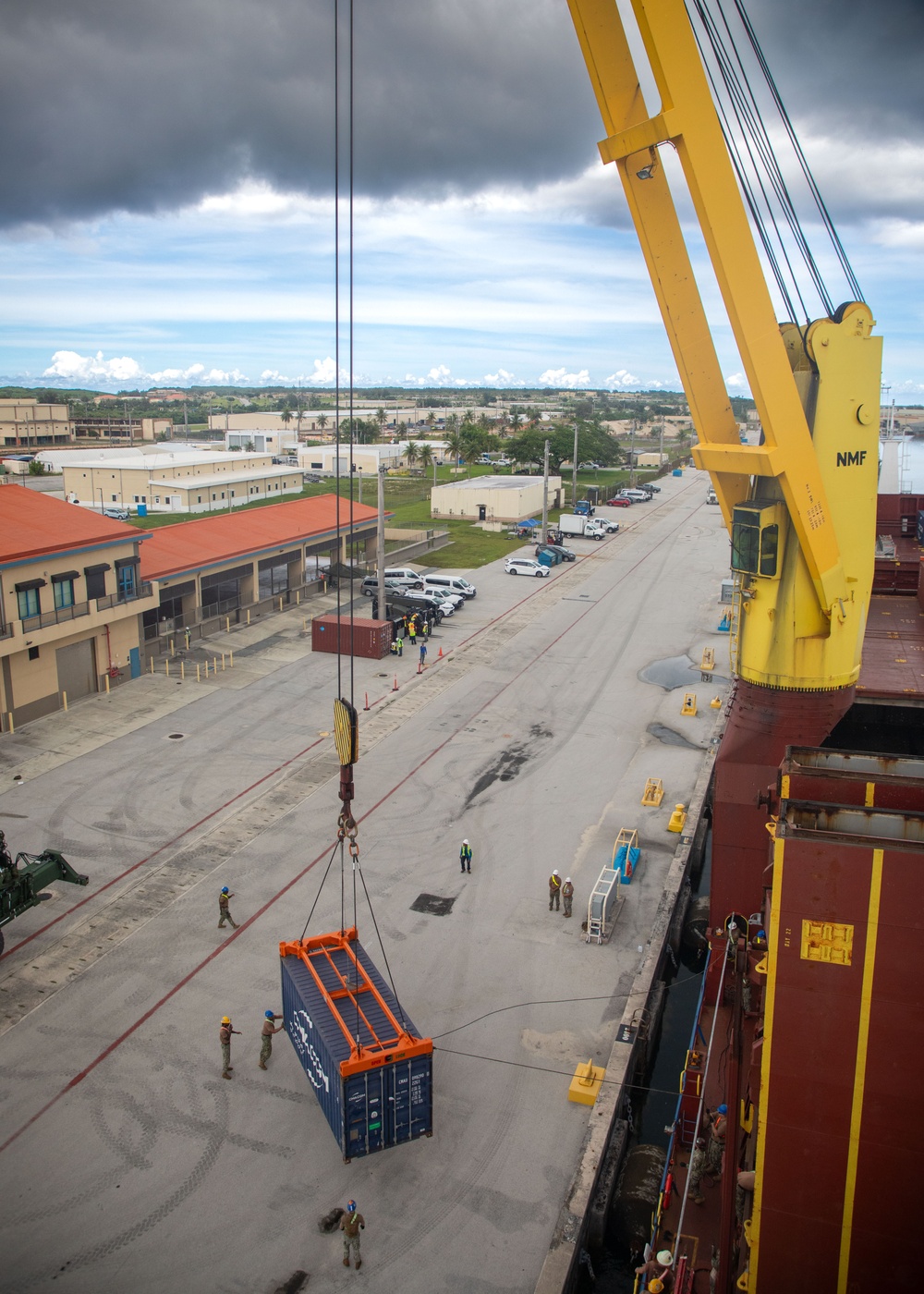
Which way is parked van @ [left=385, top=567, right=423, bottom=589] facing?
to the viewer's right

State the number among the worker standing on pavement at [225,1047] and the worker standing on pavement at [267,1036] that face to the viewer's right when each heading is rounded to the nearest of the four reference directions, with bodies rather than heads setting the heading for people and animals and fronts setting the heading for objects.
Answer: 2

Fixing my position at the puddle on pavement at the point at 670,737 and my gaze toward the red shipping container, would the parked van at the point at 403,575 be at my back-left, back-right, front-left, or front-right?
front-right

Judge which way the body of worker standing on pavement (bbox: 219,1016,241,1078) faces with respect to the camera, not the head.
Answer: to the viewer's right

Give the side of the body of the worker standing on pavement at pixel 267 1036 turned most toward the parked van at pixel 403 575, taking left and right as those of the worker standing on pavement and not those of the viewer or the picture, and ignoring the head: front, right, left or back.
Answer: left

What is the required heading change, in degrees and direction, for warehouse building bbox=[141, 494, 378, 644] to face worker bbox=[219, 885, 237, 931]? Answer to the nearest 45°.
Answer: approximately 45° to its right

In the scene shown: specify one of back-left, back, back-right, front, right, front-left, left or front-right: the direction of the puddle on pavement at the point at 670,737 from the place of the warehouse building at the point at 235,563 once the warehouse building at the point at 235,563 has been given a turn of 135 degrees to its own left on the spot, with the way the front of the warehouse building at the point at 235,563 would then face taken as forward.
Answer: back-right

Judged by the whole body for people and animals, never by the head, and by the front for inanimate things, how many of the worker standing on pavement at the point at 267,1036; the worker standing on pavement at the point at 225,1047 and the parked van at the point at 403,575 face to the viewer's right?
3

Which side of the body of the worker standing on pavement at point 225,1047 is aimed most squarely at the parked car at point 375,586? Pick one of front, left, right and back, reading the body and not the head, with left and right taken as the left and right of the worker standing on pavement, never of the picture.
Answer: left

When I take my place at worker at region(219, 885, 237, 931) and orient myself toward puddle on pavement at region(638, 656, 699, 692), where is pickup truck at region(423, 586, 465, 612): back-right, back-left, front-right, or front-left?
front-left

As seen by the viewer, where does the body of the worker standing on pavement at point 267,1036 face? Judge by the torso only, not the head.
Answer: to the viewer's right

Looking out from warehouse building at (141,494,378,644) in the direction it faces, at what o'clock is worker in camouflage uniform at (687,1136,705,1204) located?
The worker in camouflage uniform is roughly at 1 o'clock from the warehouse building.
